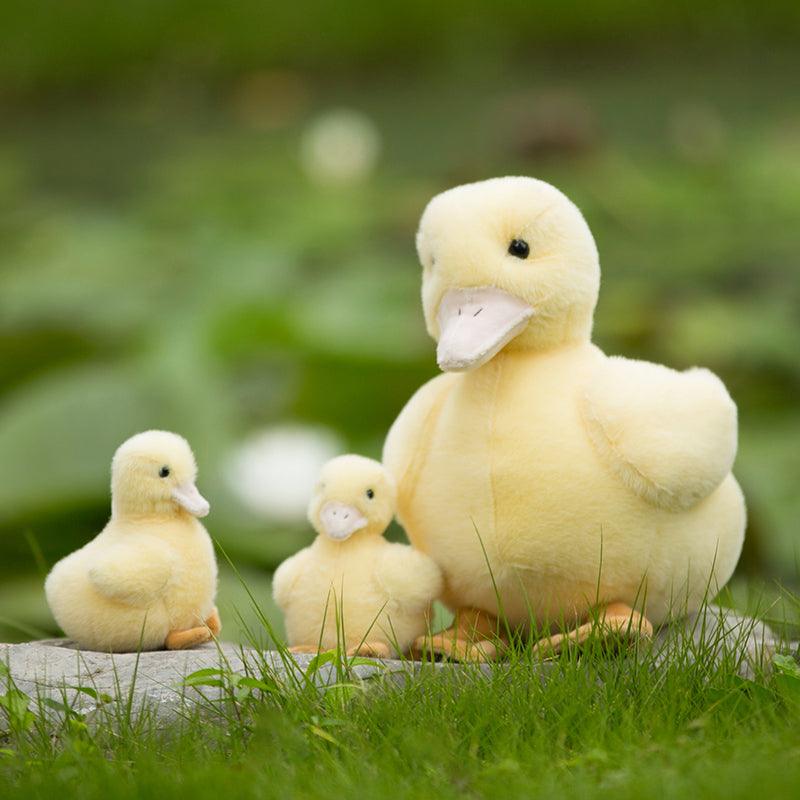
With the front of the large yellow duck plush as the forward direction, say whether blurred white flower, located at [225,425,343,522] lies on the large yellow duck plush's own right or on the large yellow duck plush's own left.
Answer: on the large yellow duck plush's own right

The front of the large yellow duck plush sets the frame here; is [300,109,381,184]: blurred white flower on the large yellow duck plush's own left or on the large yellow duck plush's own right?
on the large yellow duck plush's own right

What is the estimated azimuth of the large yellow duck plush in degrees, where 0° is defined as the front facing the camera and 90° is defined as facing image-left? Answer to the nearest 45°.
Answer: approximately 45°
